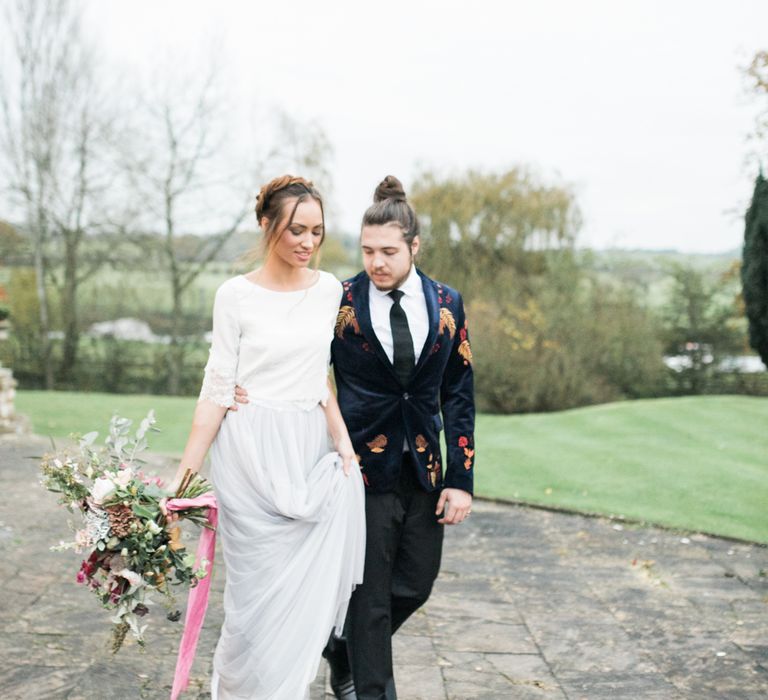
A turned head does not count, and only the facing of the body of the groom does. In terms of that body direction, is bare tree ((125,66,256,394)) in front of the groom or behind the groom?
behind

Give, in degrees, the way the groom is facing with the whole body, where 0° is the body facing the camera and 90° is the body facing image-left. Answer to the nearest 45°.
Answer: approximately 0°

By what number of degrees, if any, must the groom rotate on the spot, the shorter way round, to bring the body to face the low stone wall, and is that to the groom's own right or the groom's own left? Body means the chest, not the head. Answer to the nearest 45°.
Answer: approximately 135° to the groom's own right

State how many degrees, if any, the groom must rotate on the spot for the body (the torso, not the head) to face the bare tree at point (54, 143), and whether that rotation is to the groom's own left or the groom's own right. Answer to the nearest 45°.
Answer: approximately 135° to the groom's own right

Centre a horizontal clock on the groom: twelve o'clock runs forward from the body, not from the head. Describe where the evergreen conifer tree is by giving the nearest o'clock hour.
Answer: The evergreen conifer tree is roughly at 7 o'clock from the groom.
